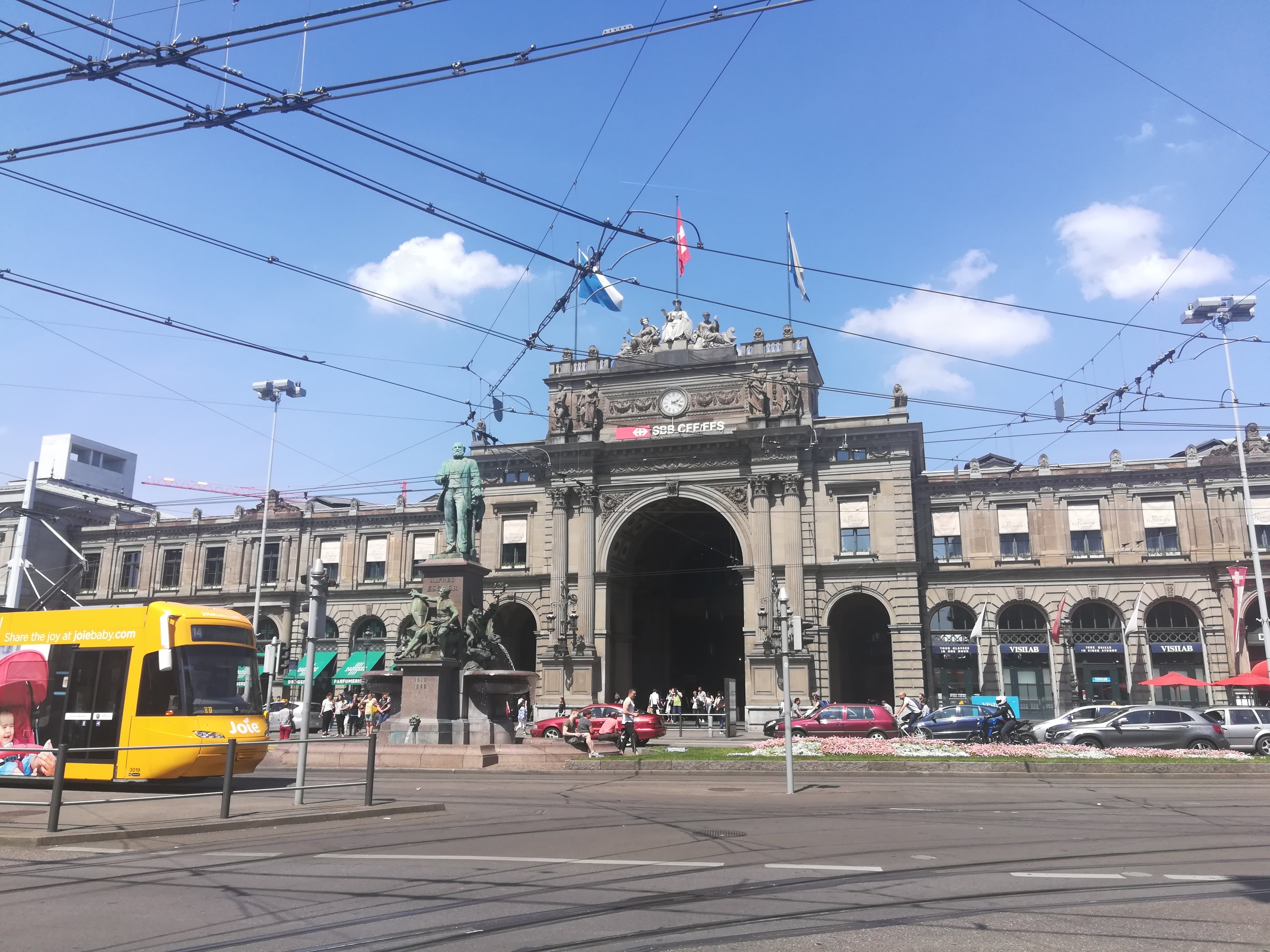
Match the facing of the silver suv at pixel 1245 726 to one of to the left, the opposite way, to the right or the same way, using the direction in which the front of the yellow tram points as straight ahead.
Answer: the opposite way

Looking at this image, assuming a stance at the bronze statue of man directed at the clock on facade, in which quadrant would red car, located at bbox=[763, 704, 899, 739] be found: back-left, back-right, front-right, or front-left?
front-right

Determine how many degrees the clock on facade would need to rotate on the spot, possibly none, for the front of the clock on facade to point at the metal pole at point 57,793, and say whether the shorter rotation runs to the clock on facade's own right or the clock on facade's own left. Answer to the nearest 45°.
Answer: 0° — it already faces it

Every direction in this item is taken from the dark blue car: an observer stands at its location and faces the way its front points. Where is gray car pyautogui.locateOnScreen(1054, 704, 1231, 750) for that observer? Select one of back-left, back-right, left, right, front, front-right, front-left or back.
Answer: back-left

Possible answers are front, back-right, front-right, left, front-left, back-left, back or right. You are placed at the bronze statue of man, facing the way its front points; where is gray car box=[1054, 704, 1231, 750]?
left

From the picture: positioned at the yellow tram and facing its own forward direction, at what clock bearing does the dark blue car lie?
The dark blue car is roughly at 10 o'clock from the yellow tram.

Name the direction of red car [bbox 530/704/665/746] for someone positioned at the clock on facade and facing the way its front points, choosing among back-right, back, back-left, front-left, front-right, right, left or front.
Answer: front

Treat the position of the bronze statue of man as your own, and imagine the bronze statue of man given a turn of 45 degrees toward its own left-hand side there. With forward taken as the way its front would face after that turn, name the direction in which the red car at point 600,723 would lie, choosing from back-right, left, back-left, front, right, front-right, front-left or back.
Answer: left

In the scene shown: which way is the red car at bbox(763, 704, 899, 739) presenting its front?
to the viewer's left

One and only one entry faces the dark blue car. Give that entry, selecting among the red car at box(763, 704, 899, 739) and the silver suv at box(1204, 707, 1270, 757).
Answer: the silver suv

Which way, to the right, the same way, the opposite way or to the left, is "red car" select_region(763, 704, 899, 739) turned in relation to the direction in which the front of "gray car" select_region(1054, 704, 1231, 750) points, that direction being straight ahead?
the same way

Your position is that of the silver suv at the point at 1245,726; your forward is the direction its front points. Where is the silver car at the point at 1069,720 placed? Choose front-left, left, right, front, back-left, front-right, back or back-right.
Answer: front

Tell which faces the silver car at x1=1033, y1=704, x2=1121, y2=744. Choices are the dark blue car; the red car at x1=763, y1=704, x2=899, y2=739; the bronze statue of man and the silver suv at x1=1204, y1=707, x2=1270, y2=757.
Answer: the silver suv

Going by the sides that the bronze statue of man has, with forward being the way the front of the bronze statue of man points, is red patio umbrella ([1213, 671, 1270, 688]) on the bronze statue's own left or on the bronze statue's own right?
on the bronze statue's own left

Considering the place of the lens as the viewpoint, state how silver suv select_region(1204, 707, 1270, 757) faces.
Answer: facing to the left of the viewer

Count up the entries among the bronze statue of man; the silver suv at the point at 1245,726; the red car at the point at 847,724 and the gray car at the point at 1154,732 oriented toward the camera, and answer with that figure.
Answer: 1

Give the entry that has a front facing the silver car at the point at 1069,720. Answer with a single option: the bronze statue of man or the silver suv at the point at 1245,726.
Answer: the silver suv

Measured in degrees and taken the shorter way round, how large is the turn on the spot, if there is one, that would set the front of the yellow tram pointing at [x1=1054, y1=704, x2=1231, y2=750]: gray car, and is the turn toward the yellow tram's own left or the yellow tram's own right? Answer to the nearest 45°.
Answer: approximately 45° to the yellow tram's own left

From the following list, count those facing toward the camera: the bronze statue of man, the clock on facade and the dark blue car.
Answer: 2

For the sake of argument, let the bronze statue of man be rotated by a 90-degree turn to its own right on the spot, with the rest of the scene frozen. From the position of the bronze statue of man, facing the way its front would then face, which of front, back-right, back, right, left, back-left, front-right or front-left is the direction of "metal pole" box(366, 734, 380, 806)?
left

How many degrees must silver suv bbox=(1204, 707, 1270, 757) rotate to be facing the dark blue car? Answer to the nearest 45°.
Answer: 0° — it already faces it

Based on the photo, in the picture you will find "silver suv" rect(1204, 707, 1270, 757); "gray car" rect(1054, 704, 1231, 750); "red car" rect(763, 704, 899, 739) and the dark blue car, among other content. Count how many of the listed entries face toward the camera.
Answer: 0

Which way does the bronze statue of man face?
toward the camera
